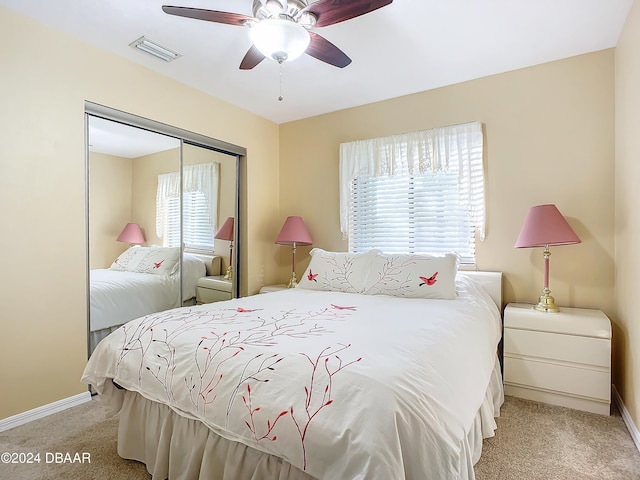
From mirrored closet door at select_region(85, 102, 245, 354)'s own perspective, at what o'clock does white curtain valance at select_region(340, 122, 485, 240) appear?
The white curtain valance is roughly at 11 o'clock from the mirrored closet door.

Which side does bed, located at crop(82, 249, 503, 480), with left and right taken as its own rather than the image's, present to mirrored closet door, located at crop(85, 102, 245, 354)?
right

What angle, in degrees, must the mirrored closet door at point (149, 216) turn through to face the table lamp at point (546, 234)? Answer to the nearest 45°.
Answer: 0° — it already faces it

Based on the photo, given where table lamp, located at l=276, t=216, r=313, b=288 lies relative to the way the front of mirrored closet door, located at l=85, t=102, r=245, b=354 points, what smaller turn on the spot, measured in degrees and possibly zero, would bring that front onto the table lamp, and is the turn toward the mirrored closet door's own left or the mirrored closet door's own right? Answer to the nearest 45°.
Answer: approximately 45° to the mirrored closet door's own left

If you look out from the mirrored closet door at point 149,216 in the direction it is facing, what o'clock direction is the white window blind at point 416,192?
The white window blind is roughly at 11 o'clock from the mirrored closet door.

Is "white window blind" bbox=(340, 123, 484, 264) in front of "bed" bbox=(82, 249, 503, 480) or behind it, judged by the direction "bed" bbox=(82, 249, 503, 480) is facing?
behind

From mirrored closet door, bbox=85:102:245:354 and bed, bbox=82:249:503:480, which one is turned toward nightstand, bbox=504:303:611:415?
the mirrored closet door

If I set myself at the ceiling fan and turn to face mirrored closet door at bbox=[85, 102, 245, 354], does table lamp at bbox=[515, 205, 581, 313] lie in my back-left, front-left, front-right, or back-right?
back-right

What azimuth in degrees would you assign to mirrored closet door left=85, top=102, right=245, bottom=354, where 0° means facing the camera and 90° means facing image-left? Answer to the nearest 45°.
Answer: approximately 315°

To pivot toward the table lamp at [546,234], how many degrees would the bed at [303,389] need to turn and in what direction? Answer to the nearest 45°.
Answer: approximately 180°

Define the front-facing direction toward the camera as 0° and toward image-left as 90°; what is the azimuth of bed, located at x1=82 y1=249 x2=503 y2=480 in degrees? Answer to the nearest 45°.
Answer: approximately 45°

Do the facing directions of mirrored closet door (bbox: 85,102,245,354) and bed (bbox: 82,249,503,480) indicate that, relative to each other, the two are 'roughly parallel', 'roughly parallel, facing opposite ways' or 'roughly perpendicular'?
roughly perpendicular
